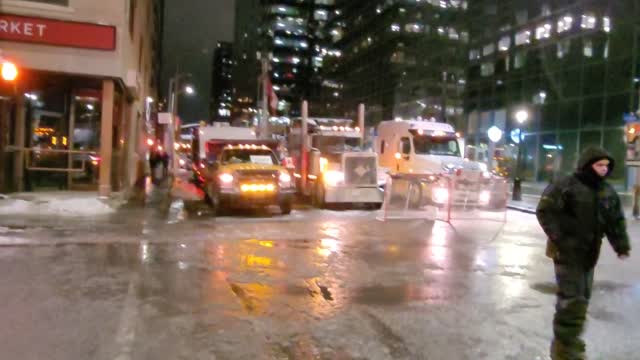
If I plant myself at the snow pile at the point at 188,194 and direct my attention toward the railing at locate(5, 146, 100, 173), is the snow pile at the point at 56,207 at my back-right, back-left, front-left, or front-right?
front-left

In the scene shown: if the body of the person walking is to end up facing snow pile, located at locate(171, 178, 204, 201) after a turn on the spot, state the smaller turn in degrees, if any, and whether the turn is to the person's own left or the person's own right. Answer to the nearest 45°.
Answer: approximately 180°

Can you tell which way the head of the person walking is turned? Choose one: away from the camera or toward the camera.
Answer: toward the camera
